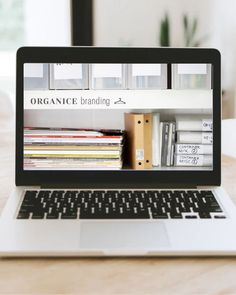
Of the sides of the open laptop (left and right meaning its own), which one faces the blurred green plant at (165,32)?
back

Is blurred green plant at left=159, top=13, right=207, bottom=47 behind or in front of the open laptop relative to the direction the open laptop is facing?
behind

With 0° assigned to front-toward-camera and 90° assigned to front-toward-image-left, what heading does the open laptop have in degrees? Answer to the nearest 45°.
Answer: approximately 0°
